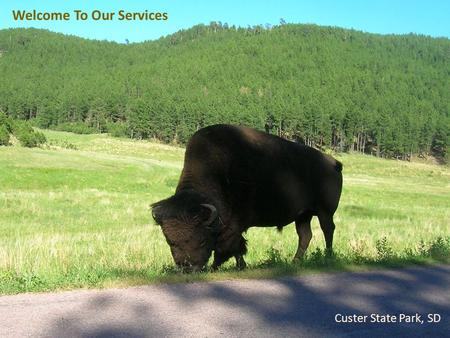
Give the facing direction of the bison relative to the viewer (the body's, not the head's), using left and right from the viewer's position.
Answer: facing the viewer and to the left of the viewer
